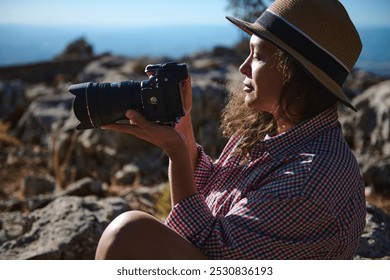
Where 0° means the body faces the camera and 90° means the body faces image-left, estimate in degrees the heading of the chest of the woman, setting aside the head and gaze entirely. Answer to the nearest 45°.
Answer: approximately 90°

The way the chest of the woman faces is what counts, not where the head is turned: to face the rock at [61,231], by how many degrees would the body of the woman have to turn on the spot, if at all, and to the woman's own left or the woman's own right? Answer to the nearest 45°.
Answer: approximately 45° to the woman's own right

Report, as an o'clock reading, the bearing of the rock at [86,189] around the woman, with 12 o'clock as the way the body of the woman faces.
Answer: The rock is roughly at 2 o'clock from the woman.

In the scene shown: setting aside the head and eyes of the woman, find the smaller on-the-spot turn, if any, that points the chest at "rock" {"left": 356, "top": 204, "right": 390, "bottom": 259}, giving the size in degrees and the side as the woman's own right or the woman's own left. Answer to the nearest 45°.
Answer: approximately 135° to the woman's own right

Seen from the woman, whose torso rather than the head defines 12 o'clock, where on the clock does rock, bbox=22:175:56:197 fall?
The rock is roughly at 2 o'clock from the woman.

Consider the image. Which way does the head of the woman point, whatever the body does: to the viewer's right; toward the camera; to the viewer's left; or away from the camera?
to the viewer's left

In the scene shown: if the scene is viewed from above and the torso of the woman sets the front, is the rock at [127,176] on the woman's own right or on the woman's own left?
on the woman's own right

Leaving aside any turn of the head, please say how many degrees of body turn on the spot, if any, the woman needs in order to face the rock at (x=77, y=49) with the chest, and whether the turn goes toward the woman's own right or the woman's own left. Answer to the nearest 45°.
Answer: approximately 90° to the woman's own right
